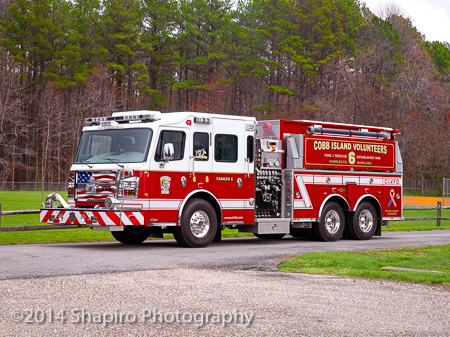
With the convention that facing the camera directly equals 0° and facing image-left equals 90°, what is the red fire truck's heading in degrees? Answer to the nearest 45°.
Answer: approximately 45°
